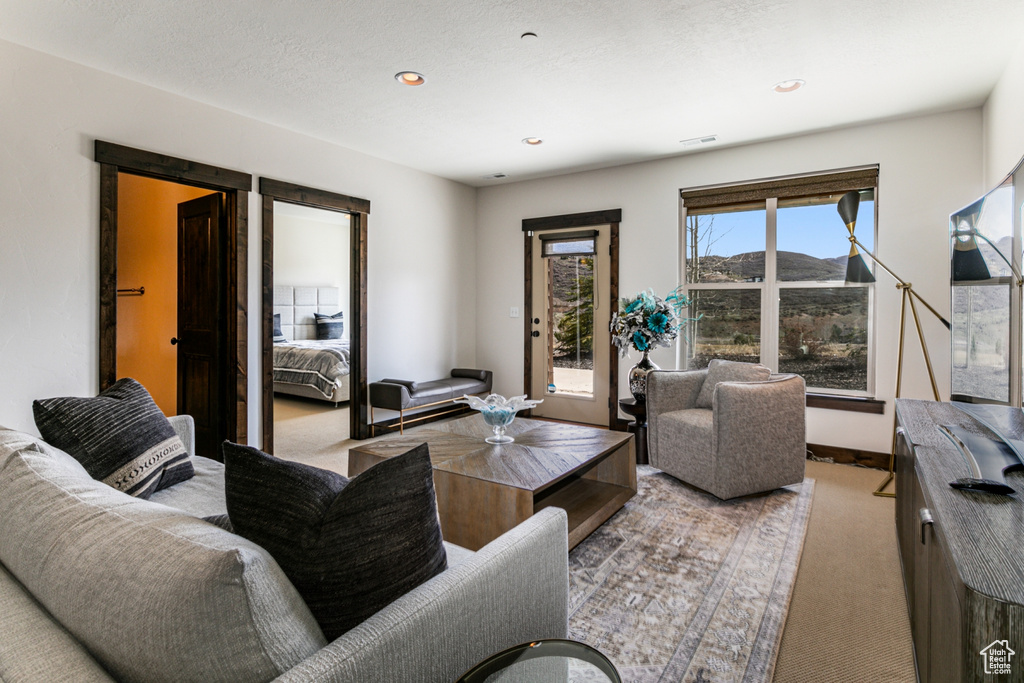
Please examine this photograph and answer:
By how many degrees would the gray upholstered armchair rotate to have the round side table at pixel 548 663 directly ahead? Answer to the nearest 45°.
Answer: approximately 45° to its left

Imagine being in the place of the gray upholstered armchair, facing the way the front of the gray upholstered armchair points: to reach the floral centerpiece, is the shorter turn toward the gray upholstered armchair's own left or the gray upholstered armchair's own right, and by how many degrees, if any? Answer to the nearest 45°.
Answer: approximately 90° to the gray upholstered armchair's own right

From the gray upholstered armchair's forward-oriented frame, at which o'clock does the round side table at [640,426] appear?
The round side table is roughly at 3 o'clock from the gray upholstered armchair.

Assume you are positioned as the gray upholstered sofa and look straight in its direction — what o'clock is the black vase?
The black vase is roughly at 12 o'clock from the gray upholstered sofa.

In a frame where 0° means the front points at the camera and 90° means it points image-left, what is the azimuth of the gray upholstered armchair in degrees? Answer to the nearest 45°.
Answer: approximately 45°

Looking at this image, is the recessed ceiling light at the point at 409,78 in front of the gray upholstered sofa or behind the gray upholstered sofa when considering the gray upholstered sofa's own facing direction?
in front

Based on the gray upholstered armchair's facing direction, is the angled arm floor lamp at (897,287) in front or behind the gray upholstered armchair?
behind

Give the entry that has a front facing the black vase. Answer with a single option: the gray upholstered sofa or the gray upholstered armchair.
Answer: the gray upholstered sofa

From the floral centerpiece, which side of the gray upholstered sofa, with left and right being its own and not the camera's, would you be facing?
front

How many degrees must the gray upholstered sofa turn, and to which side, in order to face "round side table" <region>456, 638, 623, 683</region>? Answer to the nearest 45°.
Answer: approximately 45° to its right

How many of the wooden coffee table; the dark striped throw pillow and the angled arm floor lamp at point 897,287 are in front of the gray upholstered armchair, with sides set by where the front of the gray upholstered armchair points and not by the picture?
2

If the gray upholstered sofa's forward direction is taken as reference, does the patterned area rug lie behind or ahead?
ahead

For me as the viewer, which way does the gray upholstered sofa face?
facing away from the viewer and to the right of the viewer

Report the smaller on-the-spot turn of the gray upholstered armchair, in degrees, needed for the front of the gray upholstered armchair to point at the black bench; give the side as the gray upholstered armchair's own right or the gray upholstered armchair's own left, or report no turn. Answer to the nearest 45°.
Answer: approximately 45° to the gray upholstered armchair's own right
